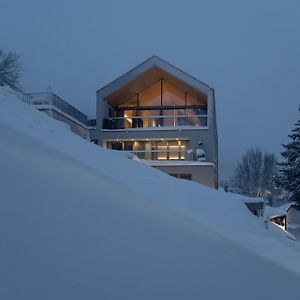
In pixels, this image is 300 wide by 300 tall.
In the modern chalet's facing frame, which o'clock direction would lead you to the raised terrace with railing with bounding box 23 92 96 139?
The raised terrace with railing is roughly at 2 o'clock from the modern chalet.

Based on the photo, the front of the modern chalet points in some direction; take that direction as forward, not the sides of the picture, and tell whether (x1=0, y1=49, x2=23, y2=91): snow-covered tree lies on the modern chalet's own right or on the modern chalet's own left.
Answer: on the modern chalet's own right

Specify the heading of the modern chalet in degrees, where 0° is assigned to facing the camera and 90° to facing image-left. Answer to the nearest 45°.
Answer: approximately 0°

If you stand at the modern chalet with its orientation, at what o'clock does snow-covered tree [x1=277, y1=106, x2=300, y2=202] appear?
The snow-covered tree is roughly at 8 o'clock from the modern chalet.
